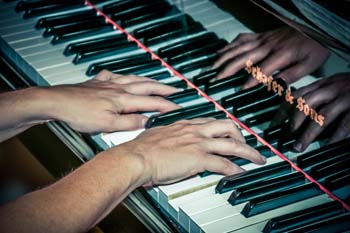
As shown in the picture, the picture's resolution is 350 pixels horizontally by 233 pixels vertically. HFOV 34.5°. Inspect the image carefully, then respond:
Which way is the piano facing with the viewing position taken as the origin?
facing the viewer and to the left of the viewer
